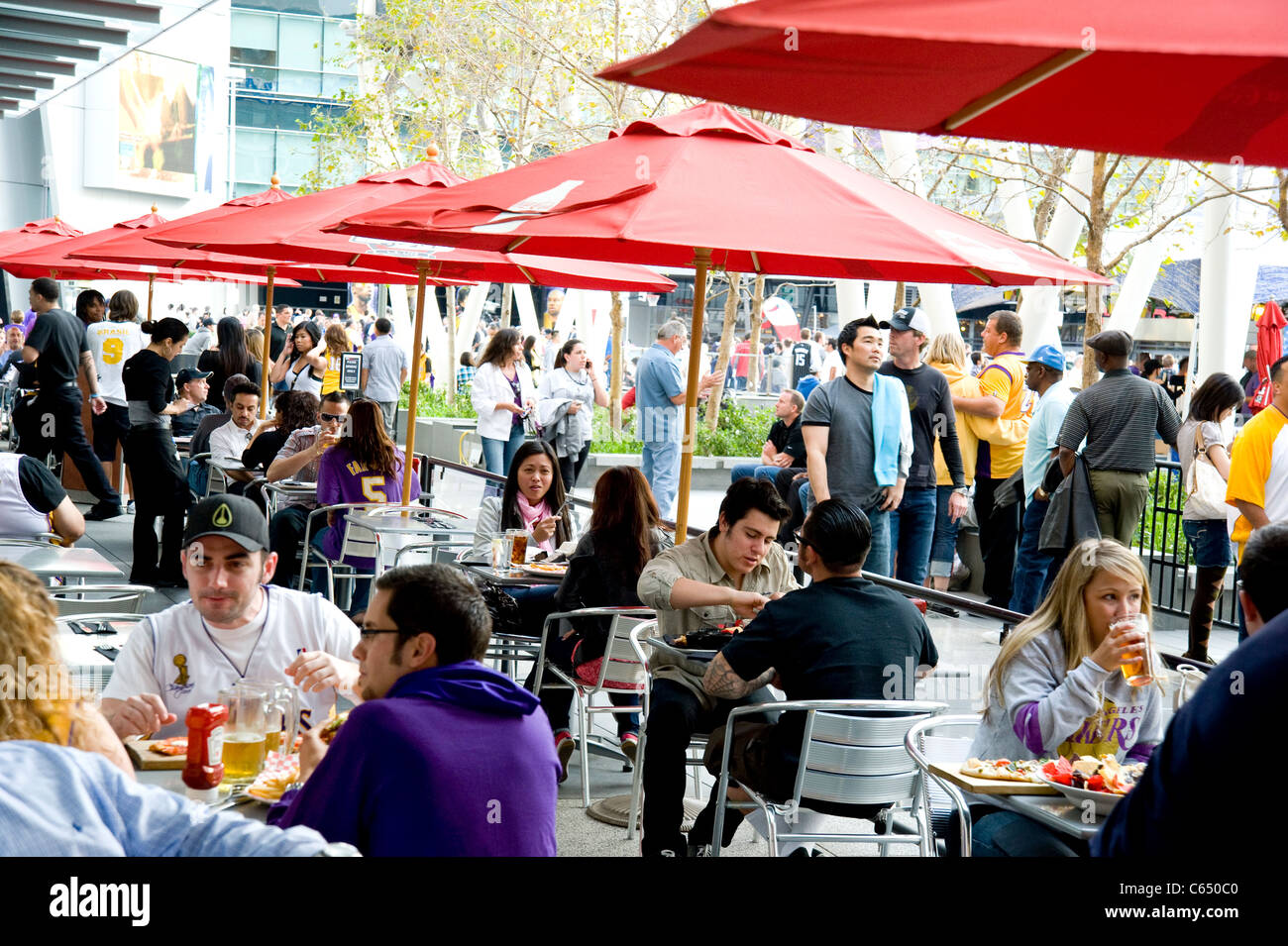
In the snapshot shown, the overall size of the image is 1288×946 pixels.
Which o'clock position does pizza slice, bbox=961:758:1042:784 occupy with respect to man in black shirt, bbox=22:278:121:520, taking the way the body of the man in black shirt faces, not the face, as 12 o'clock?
The pizza slice is roughly at 7 o'clock from the man in black shirt.

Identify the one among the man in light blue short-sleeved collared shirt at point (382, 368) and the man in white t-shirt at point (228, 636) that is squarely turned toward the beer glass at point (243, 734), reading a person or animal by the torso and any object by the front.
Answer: the man in white t-shirt

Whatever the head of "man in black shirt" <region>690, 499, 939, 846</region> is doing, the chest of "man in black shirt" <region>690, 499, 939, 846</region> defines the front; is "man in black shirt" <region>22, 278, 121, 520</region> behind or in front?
in front

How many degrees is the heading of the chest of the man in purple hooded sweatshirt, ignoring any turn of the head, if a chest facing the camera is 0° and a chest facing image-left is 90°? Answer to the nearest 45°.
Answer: approximately 135°

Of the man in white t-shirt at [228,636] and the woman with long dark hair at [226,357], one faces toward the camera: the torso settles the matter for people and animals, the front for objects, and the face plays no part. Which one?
the man in white t-shirt

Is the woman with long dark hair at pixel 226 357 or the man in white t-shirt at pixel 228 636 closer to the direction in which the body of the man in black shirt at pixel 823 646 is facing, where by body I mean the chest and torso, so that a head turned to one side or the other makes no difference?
the woman with long dark hair

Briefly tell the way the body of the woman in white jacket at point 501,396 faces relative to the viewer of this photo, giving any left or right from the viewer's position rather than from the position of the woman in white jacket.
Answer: facing the viewer and to the right of the viewer

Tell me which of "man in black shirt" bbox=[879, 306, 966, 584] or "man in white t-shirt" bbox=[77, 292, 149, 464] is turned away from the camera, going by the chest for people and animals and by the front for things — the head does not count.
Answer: the man in white t-shirt

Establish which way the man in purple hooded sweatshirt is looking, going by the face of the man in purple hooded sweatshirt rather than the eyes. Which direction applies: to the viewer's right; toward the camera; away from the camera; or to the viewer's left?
to the viewer's left

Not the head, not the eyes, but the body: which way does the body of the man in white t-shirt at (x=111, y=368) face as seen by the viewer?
away from the camera

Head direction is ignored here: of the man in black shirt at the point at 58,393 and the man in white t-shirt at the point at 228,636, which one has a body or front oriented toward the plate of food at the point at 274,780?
the man in white t-shirt

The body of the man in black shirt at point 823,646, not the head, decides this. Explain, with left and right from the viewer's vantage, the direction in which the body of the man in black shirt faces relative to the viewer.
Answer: facing away from the viewer and to the left of the viewer
